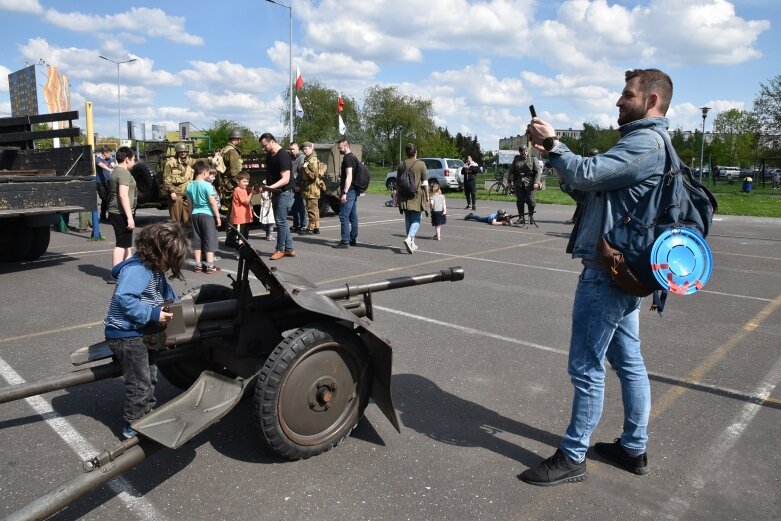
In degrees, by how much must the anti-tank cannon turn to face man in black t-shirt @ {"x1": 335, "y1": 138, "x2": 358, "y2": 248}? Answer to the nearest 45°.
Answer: approximately 45° to its left

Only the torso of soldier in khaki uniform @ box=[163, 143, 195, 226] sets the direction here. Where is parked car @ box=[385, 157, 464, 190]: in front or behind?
behind

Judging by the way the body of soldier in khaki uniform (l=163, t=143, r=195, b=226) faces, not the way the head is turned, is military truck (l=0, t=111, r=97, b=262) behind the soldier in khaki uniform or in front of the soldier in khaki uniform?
in front

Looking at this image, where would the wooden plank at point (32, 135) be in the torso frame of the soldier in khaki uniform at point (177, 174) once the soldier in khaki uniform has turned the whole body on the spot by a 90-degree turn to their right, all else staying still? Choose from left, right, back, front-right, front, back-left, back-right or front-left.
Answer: front-left

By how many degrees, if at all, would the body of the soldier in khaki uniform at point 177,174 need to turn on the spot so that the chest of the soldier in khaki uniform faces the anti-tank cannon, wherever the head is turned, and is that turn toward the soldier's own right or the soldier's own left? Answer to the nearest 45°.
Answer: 0° — they already face it

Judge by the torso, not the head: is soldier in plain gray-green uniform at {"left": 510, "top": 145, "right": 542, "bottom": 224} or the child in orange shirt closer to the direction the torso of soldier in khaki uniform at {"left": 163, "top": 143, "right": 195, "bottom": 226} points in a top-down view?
the child in orange shirt

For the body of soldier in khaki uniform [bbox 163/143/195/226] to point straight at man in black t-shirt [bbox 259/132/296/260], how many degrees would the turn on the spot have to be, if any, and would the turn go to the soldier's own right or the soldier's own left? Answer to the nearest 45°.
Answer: approximately 45° to the soldier's own left

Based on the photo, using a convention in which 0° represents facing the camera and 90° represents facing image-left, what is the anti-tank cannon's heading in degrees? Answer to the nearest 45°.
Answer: approximately 225°

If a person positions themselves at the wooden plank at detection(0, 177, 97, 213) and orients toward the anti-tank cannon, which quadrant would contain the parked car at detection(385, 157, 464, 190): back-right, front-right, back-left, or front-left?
back-left

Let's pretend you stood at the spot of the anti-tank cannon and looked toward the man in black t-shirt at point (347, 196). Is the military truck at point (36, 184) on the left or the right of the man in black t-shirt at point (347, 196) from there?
left
